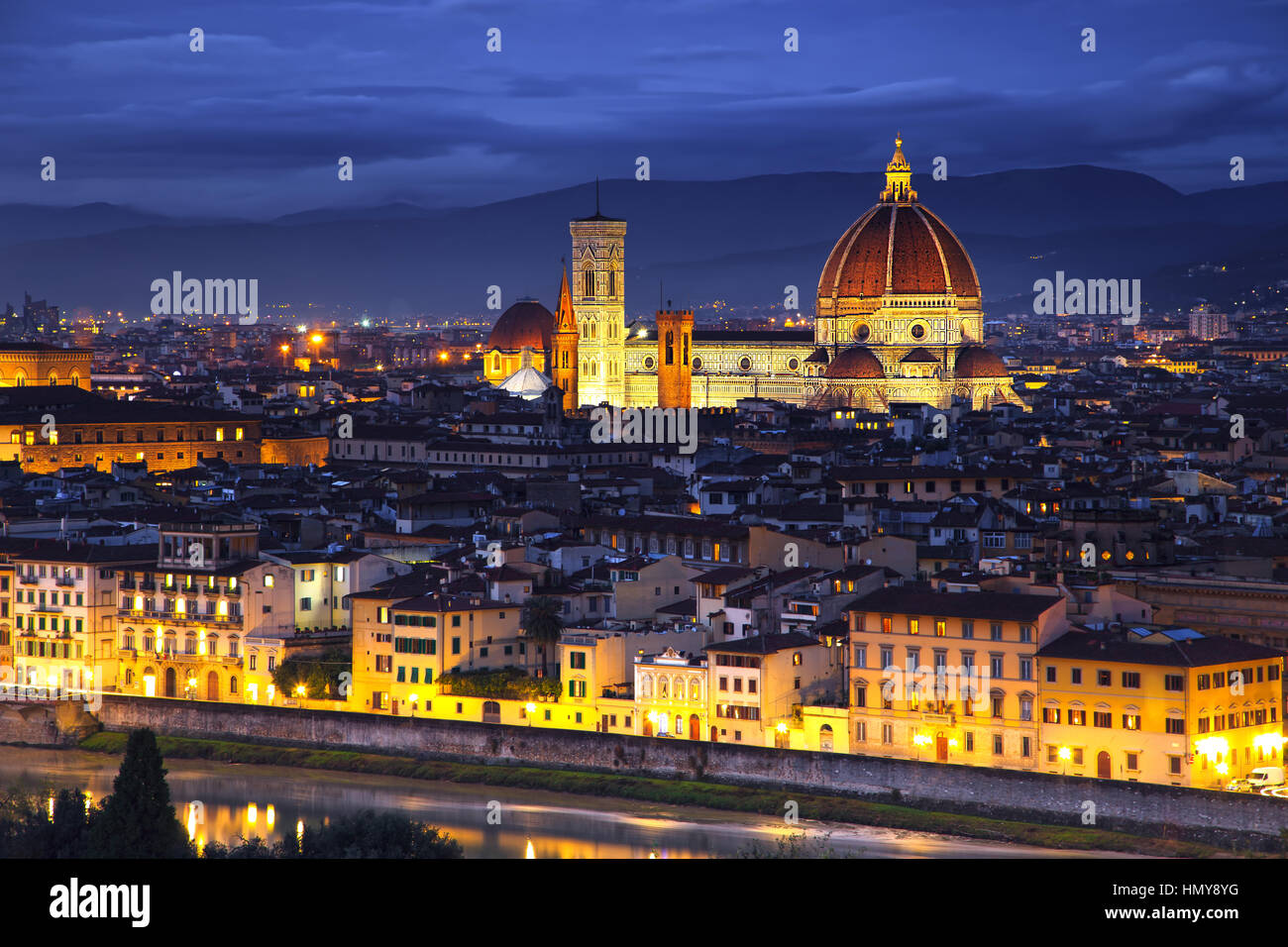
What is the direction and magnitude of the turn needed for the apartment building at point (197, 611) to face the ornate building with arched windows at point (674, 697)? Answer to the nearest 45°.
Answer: approximately 90° to its left

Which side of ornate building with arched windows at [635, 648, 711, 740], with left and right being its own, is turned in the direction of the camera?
front

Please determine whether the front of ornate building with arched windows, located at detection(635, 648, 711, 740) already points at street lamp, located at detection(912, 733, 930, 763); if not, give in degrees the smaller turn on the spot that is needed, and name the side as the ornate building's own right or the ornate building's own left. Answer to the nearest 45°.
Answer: approximately 45° to the ornate building's own left

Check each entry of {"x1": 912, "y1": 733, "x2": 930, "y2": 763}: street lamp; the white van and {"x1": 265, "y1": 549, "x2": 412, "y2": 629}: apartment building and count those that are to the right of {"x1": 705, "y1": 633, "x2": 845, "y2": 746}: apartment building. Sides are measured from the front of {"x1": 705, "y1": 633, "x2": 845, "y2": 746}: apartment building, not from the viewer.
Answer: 1

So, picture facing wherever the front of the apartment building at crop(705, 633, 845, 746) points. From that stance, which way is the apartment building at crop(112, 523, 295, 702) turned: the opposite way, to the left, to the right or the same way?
the same way

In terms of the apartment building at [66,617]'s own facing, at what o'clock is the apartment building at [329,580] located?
the apartment building at [329,580] is roughly at 8 o'clock from the apartment building at [66,617].

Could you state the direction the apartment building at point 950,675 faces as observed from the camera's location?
facing the viewer

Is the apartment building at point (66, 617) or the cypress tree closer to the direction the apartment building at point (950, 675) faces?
the cypress tree

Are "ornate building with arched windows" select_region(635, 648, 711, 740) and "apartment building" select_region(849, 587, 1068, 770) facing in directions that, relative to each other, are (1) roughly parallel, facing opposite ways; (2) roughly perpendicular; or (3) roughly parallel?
roughly parallel

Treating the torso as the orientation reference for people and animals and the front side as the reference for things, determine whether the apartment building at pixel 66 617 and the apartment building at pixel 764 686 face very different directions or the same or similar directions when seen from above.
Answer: same or similar directions

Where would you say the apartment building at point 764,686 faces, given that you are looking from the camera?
facing the viewer and to the left of the viewer

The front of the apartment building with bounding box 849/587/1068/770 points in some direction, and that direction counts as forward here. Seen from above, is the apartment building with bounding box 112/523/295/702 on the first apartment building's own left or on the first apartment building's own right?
on the first apartment building's own right

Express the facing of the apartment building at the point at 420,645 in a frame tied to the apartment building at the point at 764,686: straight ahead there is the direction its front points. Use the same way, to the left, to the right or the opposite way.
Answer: the same way

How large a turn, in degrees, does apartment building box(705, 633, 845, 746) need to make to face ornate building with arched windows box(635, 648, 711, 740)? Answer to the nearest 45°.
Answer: approximately 45° to its right

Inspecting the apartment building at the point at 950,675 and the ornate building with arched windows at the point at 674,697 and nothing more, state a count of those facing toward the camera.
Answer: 2

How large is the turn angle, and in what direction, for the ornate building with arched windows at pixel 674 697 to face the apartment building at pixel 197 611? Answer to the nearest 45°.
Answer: approximately 135° to its right

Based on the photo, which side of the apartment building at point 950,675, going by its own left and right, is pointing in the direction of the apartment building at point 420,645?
right
